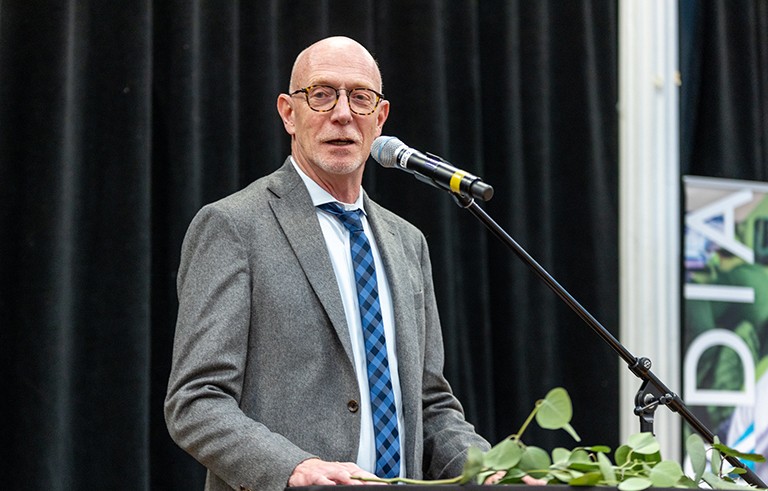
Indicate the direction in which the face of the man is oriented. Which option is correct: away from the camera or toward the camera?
toward the camera

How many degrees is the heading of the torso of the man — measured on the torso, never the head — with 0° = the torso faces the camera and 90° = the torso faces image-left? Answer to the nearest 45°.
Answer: approximately 315°

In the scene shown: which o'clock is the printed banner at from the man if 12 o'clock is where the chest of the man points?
The printed banner is roughly at 9 o'clock from the man.

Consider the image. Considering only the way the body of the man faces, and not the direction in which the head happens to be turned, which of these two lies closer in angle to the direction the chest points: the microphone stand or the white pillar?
the microphone stand

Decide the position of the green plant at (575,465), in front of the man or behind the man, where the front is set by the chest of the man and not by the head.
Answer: in front

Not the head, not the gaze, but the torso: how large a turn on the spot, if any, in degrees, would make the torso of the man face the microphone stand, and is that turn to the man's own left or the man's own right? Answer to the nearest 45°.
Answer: approximately 45° to the man's own left

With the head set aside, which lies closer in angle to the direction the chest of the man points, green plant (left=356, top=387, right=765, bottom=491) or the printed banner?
the green plant

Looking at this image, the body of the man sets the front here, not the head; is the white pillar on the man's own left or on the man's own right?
on the man's own left

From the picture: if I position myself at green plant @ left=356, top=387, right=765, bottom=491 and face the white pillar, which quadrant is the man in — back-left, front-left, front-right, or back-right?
front-left
